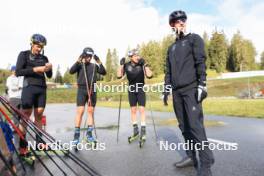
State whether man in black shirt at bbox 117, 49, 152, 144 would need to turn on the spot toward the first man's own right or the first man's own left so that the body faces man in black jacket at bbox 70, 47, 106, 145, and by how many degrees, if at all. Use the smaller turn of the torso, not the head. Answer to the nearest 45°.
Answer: approximately 45° to the first man's own right

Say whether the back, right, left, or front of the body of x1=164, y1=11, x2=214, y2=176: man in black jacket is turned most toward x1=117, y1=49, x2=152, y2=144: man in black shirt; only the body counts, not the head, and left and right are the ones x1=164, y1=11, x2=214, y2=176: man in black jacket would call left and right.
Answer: right

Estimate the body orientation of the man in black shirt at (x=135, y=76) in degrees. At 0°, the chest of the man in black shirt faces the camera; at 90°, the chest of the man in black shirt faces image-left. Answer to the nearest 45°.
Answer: approximately 0°

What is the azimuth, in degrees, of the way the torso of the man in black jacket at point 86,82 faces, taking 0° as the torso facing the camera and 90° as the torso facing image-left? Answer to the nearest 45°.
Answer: approximately 0°

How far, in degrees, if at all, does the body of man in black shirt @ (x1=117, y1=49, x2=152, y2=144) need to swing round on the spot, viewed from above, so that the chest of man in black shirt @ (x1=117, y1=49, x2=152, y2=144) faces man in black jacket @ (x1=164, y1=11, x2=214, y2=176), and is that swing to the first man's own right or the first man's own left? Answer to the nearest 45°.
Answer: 0° — they already face them

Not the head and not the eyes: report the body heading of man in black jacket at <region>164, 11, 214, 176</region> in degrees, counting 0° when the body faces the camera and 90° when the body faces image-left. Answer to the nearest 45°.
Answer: approximately 45°

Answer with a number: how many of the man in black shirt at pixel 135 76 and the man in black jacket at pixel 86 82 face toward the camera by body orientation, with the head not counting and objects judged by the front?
2

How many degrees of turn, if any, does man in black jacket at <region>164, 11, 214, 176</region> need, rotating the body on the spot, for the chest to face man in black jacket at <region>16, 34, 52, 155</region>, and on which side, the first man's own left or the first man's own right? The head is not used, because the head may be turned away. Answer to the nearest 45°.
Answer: approximately 45° to the first man's own right
